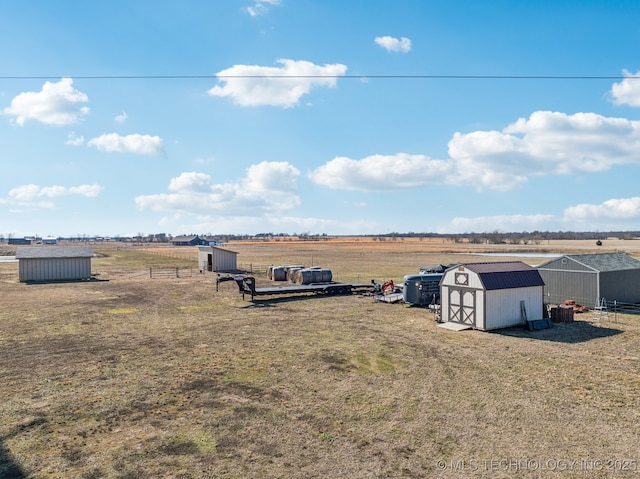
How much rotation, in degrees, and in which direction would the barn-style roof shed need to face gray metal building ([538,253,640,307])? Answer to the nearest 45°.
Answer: approximately 180°

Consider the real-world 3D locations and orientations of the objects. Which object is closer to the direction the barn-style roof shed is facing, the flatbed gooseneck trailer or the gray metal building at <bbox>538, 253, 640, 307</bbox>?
the flatbed gooseneck trailer

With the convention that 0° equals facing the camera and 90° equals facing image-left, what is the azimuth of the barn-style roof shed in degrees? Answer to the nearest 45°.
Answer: approximately 45°

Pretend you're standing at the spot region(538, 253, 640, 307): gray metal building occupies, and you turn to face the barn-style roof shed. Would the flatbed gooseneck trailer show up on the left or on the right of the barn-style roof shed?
right

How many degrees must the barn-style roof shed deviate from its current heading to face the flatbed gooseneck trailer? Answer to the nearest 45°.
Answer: approximately 90° to its right
